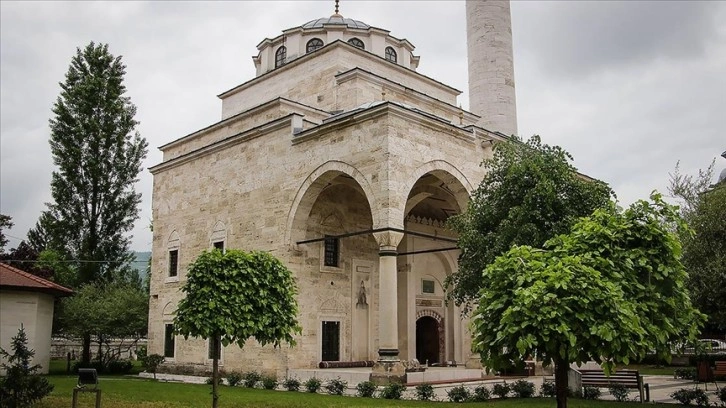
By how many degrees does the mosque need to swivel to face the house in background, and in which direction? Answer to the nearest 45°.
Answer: approximately 135° to its right

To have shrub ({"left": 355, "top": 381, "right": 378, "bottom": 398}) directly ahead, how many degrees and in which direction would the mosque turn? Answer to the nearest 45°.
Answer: approximately 45° to its right

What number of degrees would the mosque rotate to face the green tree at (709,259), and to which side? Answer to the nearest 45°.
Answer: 0° — it already faces it

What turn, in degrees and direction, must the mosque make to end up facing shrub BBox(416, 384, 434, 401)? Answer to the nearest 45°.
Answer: approximately 45° to its right

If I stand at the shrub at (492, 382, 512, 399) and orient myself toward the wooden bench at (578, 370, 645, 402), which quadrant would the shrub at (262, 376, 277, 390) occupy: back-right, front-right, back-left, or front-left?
back-left

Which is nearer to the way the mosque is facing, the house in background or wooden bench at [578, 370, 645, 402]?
the wooden bench

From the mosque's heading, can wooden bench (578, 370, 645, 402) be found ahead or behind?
ahead

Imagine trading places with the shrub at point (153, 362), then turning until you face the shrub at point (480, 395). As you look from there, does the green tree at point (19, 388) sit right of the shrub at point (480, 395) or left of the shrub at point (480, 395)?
right

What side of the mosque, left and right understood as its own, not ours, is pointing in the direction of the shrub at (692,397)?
front

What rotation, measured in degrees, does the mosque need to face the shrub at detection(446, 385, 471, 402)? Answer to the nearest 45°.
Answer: approximately 45° to its right

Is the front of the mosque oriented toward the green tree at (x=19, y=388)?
no

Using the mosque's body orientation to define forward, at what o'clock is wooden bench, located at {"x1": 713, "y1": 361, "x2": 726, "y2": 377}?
The wooden bench is roughly at 11 o'clock from the mosque.

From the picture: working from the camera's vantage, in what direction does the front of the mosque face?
facing the viewer and to the right of the viewer
